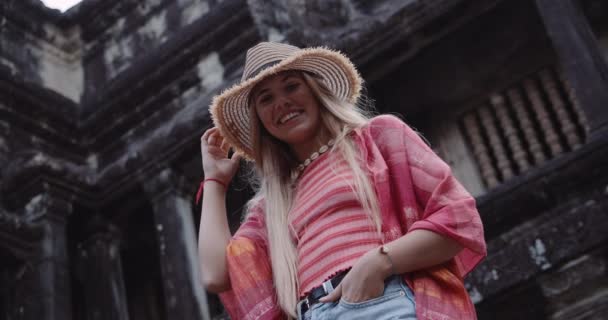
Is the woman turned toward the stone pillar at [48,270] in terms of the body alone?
no

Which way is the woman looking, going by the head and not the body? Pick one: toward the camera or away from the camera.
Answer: toward the camera

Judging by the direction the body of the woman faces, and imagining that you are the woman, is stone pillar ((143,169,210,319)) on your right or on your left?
on your right

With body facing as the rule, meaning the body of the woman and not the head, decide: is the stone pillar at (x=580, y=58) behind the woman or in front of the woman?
behind

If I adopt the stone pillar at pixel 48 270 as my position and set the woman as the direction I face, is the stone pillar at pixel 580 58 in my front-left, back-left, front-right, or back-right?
front-left

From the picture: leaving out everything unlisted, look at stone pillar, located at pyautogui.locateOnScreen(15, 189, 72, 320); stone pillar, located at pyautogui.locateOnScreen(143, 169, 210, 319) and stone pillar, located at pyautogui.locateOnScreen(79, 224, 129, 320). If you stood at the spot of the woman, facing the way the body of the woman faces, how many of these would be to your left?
0

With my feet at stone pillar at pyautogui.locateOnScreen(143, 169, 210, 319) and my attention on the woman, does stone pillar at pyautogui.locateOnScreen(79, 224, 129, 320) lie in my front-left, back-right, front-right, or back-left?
back-right

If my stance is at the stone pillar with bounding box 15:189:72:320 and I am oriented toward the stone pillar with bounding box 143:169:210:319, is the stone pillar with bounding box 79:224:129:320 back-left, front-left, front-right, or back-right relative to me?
front-left

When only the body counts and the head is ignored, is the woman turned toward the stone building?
no

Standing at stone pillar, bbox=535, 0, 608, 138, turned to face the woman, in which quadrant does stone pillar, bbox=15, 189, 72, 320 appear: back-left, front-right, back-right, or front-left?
front-right

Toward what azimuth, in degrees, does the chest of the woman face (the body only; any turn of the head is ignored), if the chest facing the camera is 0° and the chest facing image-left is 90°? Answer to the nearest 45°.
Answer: approximately 45°
